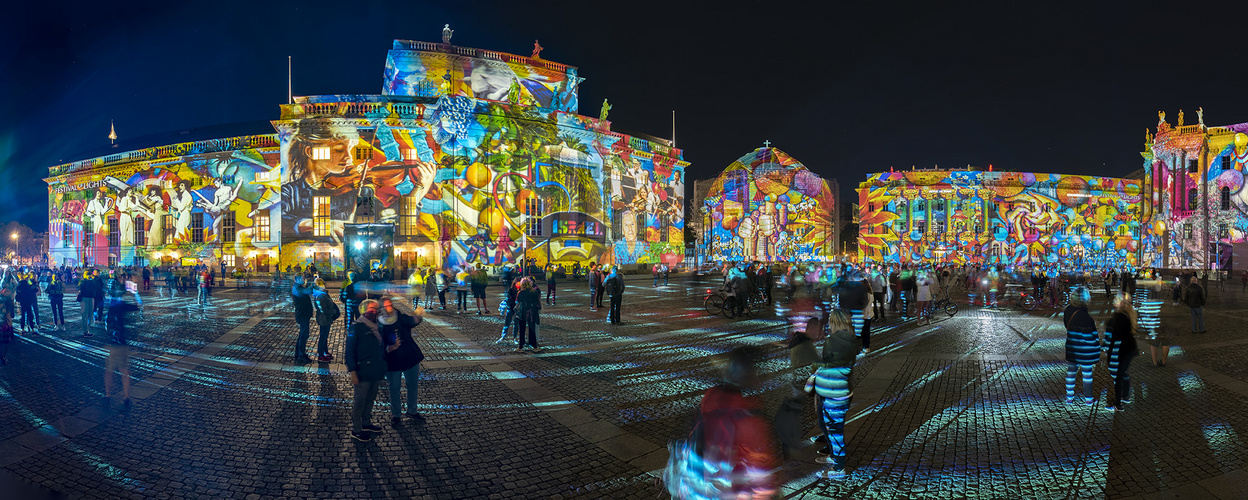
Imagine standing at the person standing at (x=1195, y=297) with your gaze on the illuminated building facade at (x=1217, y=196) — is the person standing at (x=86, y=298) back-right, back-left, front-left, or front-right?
back-left

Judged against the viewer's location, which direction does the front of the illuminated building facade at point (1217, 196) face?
facing the viewer and to the left of the viewer

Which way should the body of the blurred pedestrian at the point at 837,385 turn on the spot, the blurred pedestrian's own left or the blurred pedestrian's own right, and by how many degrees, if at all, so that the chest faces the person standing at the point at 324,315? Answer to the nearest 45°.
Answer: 0° — they already face them

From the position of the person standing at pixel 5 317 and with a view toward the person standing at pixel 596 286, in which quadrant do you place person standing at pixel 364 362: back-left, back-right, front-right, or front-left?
front-right

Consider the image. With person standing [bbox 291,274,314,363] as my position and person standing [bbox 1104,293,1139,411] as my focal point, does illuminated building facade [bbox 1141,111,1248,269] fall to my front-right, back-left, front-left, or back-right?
front-left

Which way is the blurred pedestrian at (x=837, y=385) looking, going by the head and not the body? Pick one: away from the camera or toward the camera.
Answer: away from the camera

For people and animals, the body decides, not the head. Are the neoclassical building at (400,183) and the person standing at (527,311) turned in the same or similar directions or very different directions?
very different directions

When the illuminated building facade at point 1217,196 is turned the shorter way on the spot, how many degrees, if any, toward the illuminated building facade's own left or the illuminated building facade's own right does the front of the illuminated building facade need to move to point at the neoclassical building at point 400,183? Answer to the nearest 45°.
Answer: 0° — it already faces it

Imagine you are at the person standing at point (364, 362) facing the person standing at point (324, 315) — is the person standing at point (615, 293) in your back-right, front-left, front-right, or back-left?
front-right

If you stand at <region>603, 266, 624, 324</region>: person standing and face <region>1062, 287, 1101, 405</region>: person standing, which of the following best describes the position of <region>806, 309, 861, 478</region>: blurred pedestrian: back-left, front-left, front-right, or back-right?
front-right

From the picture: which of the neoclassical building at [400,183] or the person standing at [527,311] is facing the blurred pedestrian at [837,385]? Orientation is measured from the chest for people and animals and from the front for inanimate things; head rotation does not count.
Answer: the neoclassical building

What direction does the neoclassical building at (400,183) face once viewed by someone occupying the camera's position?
facing the viewer

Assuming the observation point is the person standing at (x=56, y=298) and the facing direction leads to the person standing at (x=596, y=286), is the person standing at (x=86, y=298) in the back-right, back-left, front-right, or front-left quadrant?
front-right

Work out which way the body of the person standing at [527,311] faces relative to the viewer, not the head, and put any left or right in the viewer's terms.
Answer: facing away from the viewer
